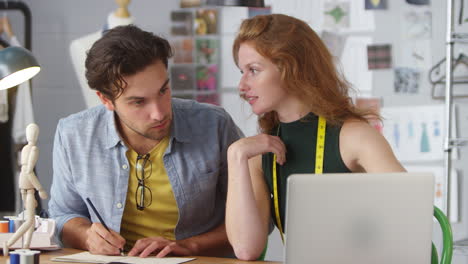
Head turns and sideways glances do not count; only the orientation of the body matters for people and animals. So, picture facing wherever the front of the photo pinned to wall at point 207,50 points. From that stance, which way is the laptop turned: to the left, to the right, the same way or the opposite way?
the opposite way

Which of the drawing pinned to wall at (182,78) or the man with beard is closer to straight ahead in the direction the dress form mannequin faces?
the man with beard

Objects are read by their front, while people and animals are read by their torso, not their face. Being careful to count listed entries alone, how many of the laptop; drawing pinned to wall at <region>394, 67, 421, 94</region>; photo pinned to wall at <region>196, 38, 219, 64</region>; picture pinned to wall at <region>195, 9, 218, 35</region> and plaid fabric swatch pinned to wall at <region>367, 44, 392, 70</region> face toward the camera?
4

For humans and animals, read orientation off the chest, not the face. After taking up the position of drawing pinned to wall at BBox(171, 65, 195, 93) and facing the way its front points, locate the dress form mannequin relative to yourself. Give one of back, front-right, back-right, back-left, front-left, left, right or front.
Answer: right

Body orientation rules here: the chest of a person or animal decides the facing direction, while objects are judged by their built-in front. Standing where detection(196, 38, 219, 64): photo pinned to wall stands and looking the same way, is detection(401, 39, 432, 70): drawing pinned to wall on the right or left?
on its left

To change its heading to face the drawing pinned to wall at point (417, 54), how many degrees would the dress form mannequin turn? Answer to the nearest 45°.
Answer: approximately 90° to its left

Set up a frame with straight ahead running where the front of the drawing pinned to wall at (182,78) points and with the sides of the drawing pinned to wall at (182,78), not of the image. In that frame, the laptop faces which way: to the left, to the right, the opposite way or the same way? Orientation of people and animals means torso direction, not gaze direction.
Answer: the opposite way

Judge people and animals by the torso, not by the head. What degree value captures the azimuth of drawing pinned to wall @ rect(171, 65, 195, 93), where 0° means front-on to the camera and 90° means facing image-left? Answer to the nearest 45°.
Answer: approximately 0°

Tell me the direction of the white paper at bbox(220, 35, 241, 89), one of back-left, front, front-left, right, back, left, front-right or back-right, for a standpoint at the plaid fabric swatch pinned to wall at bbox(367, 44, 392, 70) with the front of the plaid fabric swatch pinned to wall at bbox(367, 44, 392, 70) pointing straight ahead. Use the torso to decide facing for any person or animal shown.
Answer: right

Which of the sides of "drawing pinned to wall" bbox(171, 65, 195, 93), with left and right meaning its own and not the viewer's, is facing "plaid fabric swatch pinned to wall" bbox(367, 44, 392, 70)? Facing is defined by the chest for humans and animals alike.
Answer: left

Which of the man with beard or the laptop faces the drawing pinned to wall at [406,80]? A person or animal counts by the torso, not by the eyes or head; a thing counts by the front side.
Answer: the laptop

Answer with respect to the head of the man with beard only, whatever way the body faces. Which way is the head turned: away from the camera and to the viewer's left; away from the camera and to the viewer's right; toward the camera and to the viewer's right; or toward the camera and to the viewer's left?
toward the camera and to the viewer's right
